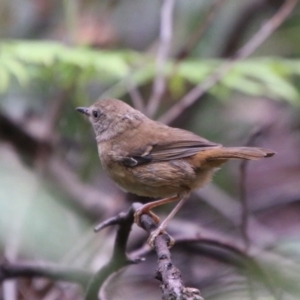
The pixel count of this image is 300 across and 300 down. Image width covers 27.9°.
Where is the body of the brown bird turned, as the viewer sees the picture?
to the viewer's left

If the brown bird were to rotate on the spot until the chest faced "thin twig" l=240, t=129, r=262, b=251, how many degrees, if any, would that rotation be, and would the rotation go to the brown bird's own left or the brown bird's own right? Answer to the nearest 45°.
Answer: approximately 180°
